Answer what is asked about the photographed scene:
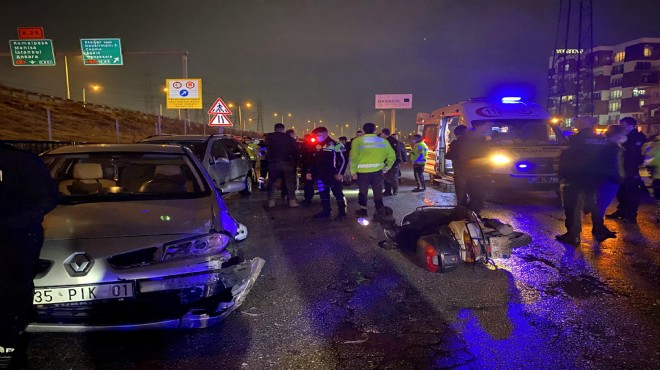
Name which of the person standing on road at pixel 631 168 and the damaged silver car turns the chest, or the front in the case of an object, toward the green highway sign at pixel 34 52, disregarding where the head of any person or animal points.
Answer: the person standing on road

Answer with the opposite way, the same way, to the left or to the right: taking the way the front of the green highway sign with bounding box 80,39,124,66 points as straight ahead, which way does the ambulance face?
the same way

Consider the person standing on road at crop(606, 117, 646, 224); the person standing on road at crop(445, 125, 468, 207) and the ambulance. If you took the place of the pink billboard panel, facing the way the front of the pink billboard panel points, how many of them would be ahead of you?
3

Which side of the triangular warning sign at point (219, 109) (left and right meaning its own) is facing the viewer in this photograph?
front

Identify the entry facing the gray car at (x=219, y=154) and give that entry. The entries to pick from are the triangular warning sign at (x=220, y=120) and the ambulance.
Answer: the triangular warning sign

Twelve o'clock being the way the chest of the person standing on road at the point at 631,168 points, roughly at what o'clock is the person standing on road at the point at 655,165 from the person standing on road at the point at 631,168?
the person standing on road at the point at 655,165 is roughly at 6 o'clock from the person standing on road at the point at 631,168.

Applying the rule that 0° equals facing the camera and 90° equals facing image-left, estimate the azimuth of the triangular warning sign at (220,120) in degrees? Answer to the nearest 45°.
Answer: approximately 0°

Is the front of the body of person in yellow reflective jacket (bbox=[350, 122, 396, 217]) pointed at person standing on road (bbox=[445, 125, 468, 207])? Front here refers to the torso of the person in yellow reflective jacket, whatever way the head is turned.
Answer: no

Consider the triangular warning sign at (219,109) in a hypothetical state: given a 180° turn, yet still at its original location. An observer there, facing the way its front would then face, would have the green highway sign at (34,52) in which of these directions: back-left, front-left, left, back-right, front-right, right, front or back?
front-left

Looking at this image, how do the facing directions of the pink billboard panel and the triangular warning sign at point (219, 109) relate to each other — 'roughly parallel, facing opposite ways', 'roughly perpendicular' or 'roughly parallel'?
roughly parallel

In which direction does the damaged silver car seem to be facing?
toward the camera

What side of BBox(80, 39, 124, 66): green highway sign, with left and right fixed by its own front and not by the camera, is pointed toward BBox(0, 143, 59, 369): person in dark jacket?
front

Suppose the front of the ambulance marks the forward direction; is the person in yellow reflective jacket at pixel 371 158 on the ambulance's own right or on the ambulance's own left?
on the ambulance's own right

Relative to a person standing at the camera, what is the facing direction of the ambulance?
facing the viewer and to the right of the viewer
